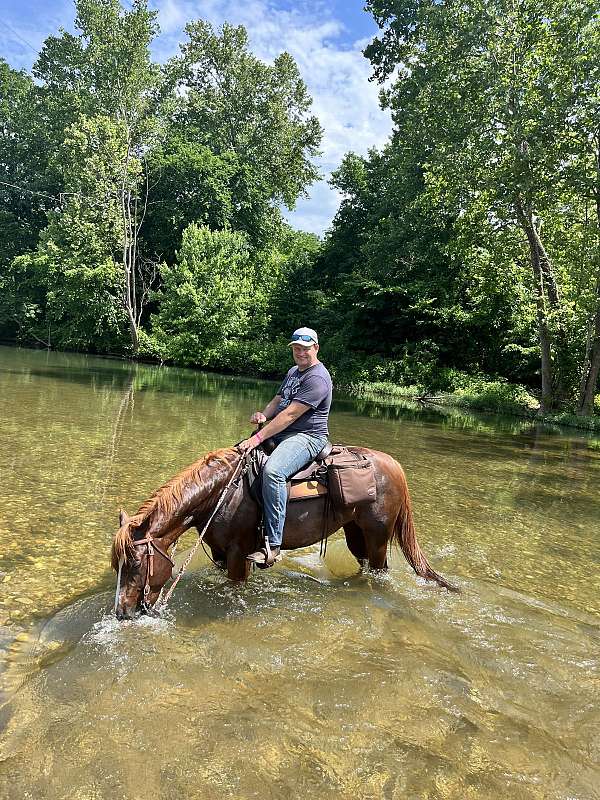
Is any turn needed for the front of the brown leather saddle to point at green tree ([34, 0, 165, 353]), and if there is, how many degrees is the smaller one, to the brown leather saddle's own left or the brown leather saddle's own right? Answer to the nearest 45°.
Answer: approximately 45° to the brown leather saddle's own right

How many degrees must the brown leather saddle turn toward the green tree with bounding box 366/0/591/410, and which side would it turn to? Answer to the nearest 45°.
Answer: approximately 90° to its right

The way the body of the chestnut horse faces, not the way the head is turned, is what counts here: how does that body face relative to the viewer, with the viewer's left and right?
facing to the left of the viewer

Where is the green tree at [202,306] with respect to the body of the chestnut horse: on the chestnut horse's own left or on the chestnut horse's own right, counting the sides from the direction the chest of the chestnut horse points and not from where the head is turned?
on the chestnut horse's own right

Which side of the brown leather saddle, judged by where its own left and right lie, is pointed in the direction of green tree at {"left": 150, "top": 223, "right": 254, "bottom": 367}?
right

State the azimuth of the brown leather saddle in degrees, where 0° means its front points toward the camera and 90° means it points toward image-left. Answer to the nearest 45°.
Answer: approximately 90°

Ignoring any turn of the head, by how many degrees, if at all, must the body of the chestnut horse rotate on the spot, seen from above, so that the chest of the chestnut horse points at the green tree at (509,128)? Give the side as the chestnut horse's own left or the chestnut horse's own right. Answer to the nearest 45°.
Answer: approximately 90° to the chestnut horse's own right

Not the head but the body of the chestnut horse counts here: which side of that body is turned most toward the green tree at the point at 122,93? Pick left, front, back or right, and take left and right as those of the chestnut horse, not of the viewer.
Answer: right
